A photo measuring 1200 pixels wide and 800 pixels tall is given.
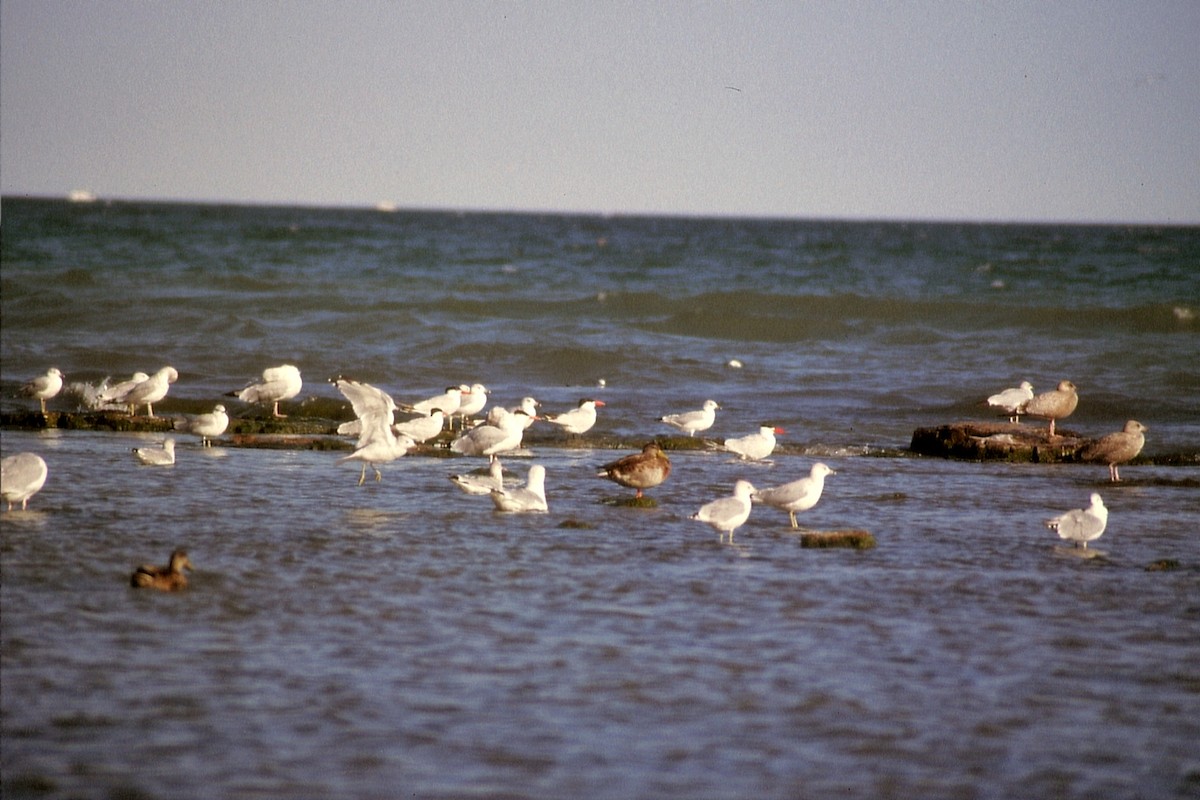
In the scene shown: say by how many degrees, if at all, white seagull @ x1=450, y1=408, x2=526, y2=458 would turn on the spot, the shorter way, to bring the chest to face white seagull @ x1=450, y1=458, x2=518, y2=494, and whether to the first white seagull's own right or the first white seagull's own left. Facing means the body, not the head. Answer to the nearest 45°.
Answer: approximately 90° to the first white seagull's own right

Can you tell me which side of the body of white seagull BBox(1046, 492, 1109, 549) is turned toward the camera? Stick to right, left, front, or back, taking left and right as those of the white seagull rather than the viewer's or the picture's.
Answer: right

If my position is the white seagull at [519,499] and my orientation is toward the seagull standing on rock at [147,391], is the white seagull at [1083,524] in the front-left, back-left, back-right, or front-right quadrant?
back-right

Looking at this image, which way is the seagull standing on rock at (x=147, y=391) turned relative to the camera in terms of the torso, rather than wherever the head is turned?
to the viewer's right

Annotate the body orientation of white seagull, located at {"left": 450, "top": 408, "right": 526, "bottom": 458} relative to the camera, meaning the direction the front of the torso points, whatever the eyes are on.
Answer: to the viewer's right

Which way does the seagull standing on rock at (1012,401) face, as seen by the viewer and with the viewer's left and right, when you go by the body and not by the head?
facing to the right of the viewer

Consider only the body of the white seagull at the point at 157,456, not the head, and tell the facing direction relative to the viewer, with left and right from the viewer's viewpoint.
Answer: facing to the right of the viewer

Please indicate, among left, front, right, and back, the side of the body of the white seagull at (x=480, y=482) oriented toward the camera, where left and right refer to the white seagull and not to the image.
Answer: right
